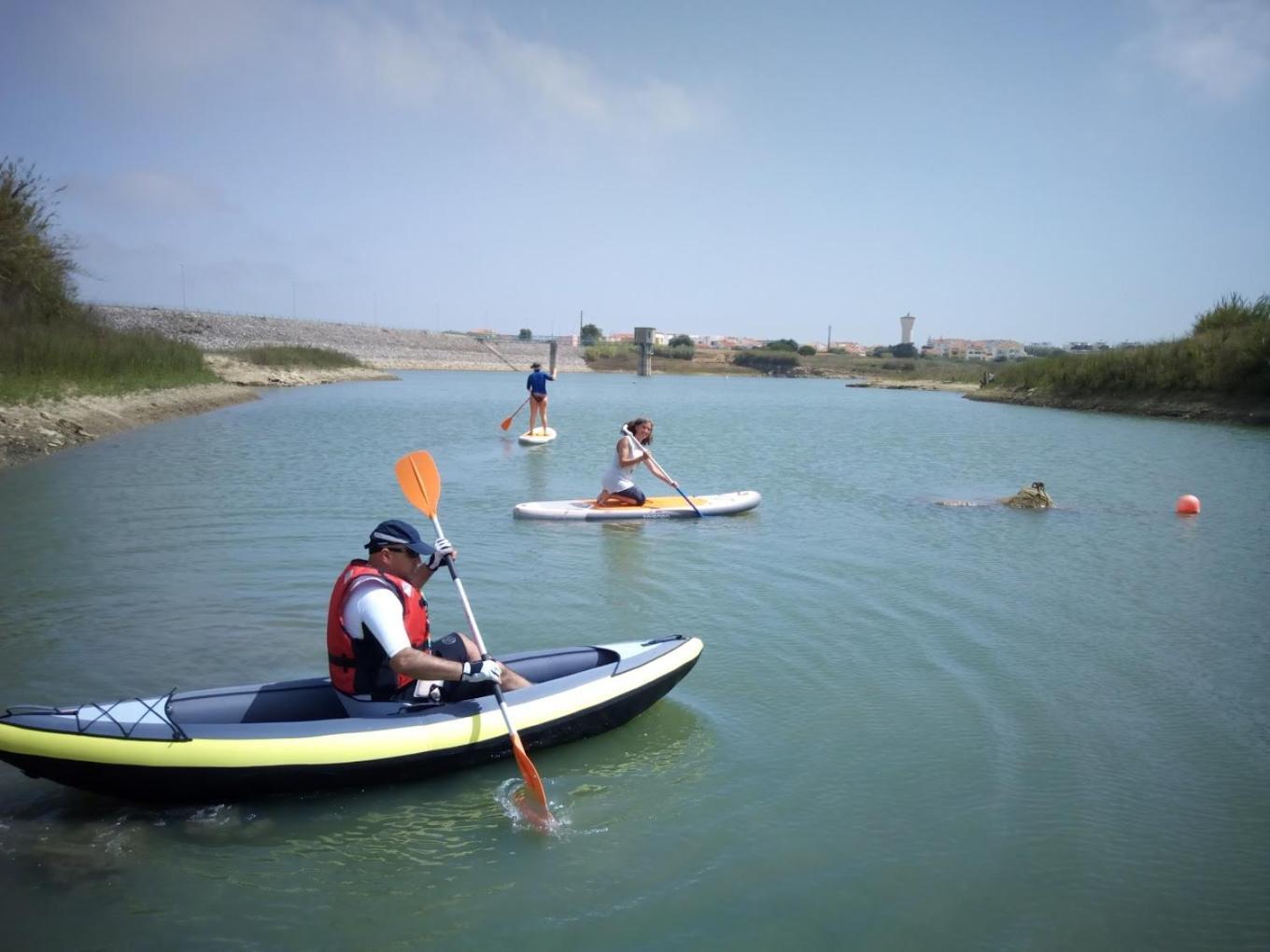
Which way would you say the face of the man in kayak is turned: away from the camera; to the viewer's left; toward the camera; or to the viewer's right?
to the viewer's right

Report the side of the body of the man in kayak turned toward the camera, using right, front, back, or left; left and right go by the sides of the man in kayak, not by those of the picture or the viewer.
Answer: right

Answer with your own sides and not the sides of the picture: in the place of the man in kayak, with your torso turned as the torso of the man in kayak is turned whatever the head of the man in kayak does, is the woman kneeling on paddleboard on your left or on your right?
on your left
